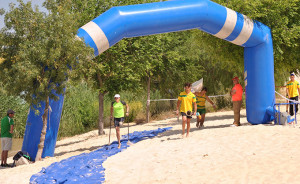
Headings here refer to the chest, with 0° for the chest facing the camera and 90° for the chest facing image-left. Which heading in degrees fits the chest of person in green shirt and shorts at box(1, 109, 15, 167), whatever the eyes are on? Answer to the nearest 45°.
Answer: approximately 270°

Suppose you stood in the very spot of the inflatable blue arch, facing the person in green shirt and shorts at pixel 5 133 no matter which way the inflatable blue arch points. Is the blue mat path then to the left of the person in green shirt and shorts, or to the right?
left

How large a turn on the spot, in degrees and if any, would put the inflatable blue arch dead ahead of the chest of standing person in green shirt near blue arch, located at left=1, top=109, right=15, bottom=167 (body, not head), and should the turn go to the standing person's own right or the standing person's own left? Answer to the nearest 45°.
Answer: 0° — they already face it

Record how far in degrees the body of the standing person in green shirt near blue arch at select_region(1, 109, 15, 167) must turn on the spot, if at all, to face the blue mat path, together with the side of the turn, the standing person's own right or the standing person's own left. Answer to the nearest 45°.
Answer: approximately 45° to the standing person's own right
